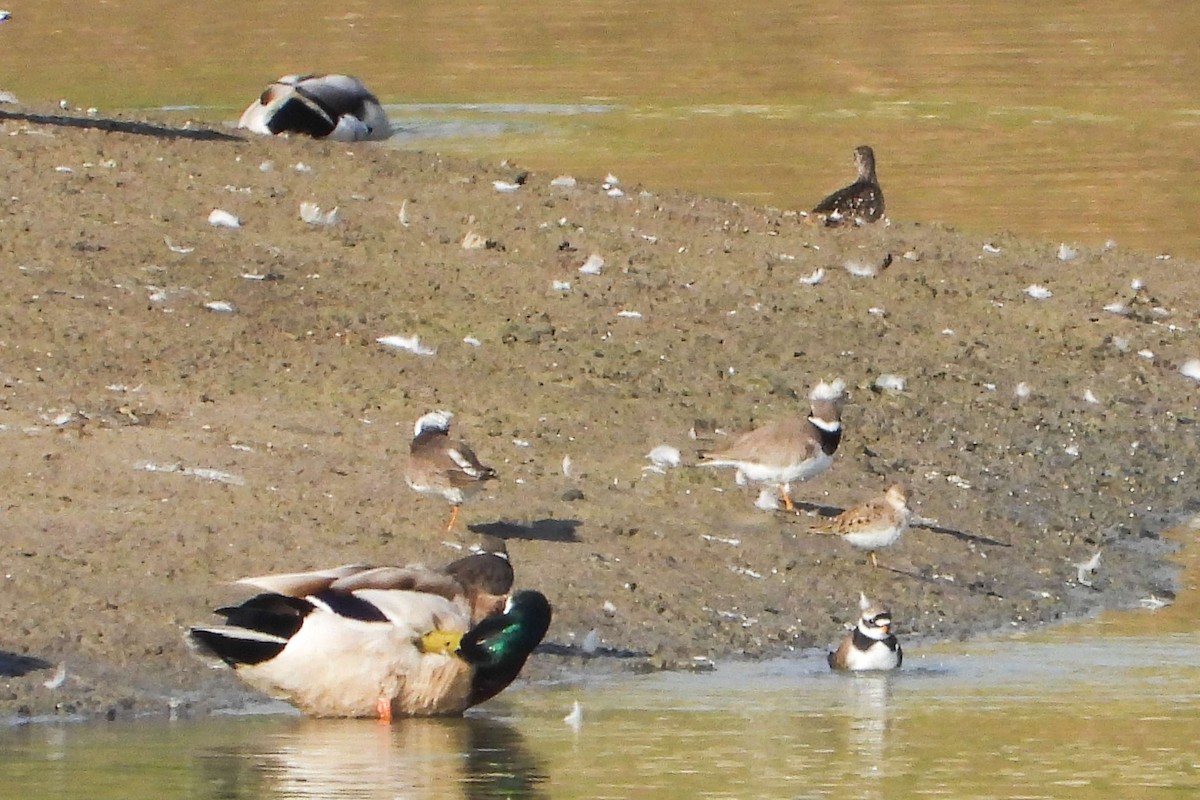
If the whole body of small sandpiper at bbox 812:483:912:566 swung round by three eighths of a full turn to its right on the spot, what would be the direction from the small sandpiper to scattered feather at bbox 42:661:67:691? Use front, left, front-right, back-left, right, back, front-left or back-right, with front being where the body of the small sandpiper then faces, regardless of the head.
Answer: front

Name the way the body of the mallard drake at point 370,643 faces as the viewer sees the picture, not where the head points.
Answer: to the viewer's right

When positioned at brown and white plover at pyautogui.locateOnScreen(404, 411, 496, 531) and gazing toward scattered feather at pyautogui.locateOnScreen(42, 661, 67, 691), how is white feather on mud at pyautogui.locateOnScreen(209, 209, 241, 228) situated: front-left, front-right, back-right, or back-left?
back-right

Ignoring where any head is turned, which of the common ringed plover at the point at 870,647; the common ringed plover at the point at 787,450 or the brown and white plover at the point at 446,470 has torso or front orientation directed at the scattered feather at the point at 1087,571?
the common ringed plover at the point at 787,450

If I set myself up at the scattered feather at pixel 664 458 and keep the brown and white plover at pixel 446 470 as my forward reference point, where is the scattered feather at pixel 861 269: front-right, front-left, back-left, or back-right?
back-right

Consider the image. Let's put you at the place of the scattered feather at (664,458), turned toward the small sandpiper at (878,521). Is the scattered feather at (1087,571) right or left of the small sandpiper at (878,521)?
left

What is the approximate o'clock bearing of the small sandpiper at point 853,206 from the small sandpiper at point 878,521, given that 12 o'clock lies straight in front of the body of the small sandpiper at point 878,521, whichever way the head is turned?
the small sandpiper at point 853,206 is roughly at 9 o'clock from the small sandpiper at point 878,521.

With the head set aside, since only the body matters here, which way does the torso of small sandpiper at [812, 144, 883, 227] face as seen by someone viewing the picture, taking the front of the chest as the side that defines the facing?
to the viewer's right

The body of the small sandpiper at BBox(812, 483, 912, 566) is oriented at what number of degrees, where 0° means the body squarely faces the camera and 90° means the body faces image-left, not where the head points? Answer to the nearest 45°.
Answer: approximately 270°

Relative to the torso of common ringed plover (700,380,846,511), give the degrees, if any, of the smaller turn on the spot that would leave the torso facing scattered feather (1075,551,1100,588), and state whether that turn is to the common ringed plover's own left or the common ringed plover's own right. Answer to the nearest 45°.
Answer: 0° — it already faces it

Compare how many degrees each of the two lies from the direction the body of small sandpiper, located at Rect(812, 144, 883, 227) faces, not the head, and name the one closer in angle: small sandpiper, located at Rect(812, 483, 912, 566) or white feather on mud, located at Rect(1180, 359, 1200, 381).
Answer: the white feather on mud

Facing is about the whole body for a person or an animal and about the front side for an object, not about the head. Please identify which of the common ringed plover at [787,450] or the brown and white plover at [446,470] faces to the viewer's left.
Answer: the brown and white plover

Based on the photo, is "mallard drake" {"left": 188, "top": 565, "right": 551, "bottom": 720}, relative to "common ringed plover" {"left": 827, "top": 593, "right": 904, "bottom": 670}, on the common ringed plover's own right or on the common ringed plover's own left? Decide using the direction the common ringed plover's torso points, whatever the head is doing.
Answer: on the common ringed plover's own right

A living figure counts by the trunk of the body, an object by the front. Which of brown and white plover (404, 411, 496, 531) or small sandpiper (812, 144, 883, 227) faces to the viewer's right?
small sandpiper (812, 144, 883, 227)

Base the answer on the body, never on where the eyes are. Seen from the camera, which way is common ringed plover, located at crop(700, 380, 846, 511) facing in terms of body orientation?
to the viewer's right
